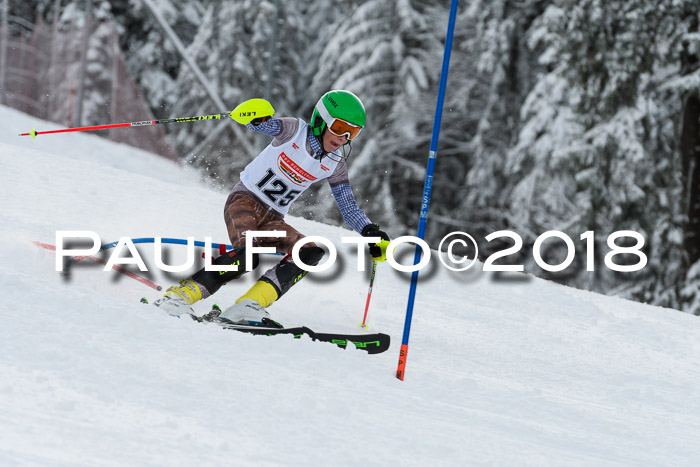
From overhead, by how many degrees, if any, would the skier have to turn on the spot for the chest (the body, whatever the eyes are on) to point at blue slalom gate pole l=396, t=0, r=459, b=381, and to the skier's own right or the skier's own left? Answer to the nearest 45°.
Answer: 0° — they already face it

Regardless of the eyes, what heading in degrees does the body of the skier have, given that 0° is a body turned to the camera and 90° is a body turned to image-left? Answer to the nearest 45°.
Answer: approximately 315°
